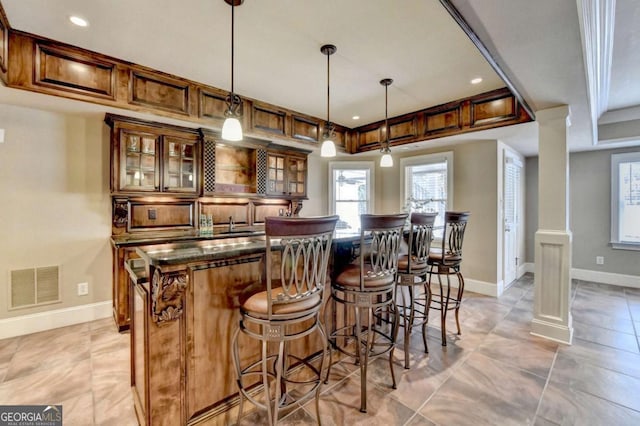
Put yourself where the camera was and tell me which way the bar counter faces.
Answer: facing the viewer and to the right of the viewer

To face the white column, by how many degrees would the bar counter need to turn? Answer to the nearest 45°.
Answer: approximately 45° to its left

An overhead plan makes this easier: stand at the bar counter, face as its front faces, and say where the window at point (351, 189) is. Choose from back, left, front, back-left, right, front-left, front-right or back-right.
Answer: left

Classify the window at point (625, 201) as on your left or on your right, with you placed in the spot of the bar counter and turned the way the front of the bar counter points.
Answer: on your left

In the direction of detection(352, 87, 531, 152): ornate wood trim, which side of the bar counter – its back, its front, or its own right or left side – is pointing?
left

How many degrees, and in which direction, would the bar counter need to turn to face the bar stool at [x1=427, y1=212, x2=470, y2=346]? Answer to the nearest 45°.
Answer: approximately 45° to its left

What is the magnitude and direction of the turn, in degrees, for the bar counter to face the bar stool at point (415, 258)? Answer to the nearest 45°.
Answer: approximately 45° to its left
